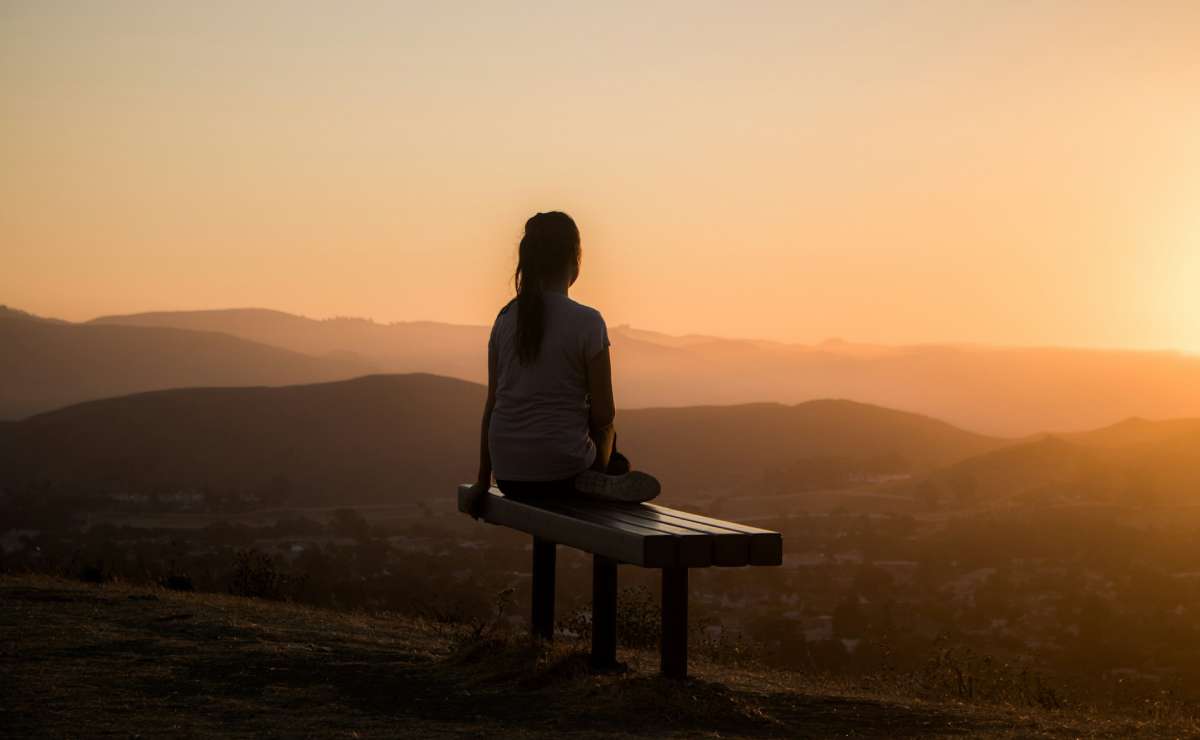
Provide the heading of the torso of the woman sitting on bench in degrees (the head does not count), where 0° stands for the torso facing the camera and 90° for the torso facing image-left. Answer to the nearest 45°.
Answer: approximately 225°

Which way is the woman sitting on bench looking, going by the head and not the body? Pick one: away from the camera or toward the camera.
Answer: away from the camera
